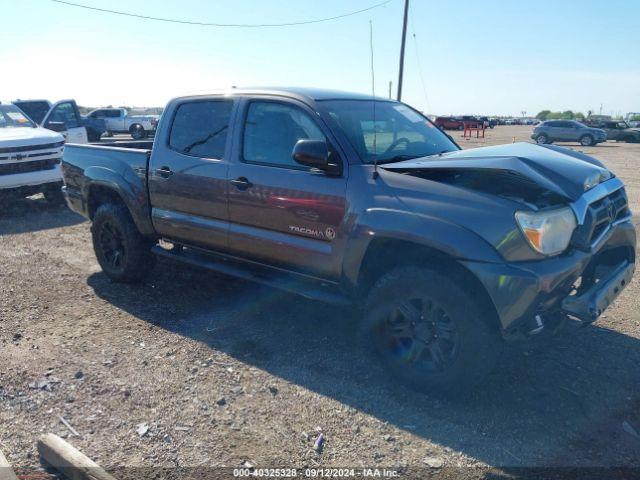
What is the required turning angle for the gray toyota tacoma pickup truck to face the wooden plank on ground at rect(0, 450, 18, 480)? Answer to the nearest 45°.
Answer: approximately 90° to its right

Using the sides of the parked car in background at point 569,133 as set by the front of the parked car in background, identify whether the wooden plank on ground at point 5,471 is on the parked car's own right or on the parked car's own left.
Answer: on the parked car's own right

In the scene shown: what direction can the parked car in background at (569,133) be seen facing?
to the viewer's right

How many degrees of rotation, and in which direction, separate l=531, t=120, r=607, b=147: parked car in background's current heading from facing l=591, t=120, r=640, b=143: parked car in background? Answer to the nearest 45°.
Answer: approximately 45° to its left

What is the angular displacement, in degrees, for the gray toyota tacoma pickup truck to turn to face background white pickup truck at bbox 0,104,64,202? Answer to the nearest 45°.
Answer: approximately 180°

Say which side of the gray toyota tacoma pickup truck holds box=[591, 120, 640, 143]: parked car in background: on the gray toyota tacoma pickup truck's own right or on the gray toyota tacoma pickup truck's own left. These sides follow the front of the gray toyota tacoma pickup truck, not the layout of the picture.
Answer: on the gray toyota tacoma pickup truck's own left

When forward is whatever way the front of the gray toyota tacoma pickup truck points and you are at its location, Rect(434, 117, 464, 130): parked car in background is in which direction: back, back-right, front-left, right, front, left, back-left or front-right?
back-left

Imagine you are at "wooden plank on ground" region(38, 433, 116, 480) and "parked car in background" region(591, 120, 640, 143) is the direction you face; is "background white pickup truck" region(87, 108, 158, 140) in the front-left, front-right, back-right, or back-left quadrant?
front-left

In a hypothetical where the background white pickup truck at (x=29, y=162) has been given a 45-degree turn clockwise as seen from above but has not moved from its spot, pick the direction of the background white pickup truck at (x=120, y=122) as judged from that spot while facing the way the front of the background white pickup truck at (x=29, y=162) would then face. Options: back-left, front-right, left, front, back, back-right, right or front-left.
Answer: back

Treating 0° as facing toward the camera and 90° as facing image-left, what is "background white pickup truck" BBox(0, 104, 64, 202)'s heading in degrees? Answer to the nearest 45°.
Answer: approximately 315°

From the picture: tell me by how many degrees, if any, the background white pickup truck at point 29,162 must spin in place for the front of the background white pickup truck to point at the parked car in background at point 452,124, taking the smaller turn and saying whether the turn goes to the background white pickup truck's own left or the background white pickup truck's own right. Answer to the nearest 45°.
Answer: approximately 90° to the background white pickup truck's own left

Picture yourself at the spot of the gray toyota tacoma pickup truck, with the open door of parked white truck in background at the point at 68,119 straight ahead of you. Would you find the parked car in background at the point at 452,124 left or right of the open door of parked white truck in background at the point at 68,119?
right
